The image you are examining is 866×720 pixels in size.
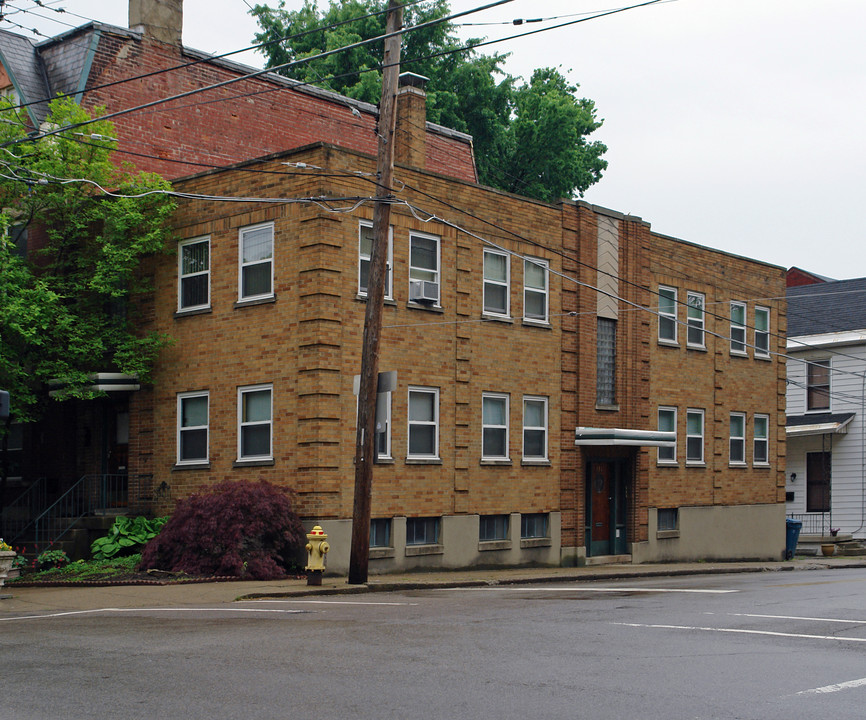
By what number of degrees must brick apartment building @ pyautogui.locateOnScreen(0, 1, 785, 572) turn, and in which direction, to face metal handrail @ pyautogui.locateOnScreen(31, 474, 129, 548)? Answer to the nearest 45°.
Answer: approximately 135° to its right

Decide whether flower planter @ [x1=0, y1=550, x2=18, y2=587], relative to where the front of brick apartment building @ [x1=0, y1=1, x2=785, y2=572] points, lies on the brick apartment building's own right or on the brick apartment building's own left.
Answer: on the brick apartment building's own right

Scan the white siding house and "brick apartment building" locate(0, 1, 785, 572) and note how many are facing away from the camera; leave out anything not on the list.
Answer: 0

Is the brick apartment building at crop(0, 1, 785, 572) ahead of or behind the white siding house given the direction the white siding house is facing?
ahead

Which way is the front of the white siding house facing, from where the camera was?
facing the viewer and to the left of the viewer

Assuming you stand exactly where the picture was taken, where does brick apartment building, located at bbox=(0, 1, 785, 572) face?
facing the viewer and to the right of the viewer
